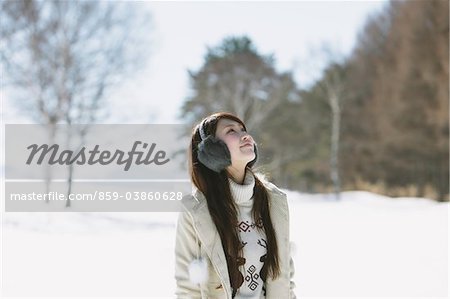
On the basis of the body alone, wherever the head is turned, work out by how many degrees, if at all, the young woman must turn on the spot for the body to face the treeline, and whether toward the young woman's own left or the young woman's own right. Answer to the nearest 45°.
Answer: approximately 135° to the young woman's own left

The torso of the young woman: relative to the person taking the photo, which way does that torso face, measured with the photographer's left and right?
facing the viewer and to the right of the viewer
